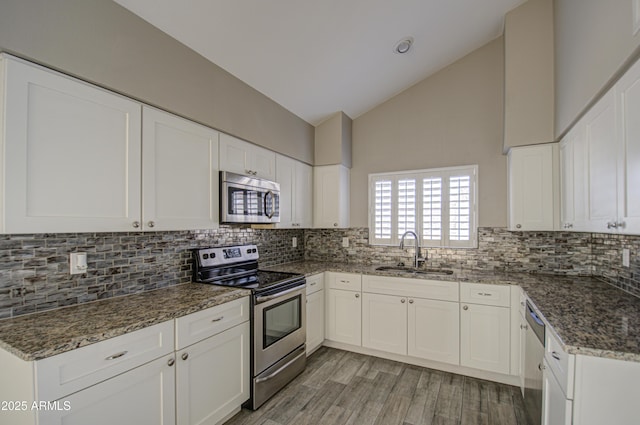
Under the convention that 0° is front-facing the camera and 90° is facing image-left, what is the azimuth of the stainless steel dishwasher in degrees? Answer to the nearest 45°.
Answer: approximately 90°

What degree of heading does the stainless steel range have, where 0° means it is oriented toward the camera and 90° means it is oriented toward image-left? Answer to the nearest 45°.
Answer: approximately 315°

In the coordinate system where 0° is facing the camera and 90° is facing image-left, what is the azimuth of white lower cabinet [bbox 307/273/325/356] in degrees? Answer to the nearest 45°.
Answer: approximately 315°

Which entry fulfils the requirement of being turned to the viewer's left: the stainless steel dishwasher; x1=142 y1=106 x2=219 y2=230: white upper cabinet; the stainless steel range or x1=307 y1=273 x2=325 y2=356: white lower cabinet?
the stainless steel dishwasher

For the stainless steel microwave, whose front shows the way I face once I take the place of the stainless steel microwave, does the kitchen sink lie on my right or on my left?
on my left

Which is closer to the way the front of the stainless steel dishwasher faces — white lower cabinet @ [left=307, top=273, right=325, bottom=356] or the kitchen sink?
the white lower cabinet

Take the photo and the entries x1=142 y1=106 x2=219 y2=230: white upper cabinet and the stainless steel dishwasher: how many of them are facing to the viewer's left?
1

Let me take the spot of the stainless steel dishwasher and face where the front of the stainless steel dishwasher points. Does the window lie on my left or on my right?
on my right

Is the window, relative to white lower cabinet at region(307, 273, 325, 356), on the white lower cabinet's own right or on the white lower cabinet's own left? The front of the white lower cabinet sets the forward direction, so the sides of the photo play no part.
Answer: on the white lower cabinet's own left

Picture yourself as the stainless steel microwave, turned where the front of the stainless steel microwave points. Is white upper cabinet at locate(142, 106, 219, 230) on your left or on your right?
on your right

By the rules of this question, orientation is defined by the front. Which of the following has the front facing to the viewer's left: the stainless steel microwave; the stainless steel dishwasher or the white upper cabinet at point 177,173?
the stainless steel dishwasher

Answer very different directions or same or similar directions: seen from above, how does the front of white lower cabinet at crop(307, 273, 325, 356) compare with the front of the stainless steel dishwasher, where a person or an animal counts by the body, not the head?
very different directions

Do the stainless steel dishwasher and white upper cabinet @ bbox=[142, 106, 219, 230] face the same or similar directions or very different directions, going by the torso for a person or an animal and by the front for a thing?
very different directions
